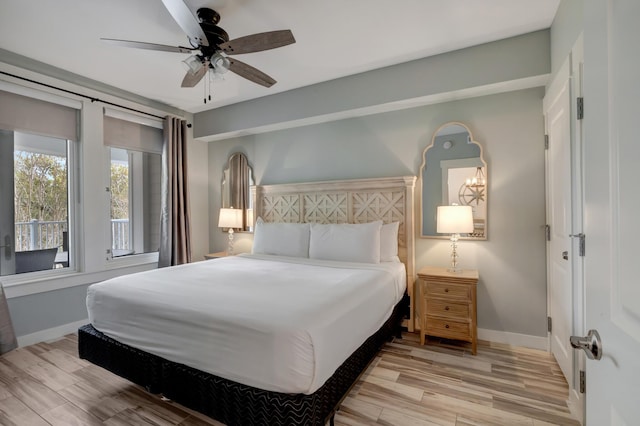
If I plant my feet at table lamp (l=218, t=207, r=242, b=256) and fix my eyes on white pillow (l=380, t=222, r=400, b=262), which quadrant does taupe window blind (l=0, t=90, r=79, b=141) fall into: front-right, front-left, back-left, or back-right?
back-right

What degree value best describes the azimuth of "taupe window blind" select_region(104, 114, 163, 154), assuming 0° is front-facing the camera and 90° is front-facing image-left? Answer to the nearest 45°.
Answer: approximately 315°

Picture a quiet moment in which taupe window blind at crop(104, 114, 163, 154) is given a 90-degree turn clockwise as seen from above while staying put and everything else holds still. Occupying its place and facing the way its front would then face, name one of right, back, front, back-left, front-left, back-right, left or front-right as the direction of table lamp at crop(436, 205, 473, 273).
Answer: left

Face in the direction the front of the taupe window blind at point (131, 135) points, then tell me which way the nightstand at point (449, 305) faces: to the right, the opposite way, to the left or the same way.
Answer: to the right

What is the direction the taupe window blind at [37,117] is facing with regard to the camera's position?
facing the viewer and to the right of the viewer

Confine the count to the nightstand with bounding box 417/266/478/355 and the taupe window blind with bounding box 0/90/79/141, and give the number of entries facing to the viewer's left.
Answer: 0

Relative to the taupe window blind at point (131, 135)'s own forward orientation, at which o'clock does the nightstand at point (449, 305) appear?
The nightstand is roughly at 12 o'clock from the taupe window blind.

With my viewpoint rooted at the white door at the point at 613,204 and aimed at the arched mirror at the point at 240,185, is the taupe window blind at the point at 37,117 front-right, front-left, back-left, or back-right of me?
front-left

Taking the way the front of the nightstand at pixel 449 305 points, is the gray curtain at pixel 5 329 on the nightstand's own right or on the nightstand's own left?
on the nightstand's own right

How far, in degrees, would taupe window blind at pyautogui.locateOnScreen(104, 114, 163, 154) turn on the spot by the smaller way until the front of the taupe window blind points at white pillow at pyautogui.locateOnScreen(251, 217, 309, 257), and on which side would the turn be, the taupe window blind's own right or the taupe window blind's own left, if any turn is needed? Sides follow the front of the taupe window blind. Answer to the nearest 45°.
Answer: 0° — it already faces it

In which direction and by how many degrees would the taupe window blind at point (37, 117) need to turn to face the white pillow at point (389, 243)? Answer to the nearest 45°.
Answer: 0° — it already faces it

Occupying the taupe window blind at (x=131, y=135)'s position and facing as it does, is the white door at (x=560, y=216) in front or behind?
in front

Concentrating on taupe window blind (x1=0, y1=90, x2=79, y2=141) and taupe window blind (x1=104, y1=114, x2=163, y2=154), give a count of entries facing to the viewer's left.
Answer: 0

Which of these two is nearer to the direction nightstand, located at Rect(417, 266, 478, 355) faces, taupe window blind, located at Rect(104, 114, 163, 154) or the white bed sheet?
the white bed sheet

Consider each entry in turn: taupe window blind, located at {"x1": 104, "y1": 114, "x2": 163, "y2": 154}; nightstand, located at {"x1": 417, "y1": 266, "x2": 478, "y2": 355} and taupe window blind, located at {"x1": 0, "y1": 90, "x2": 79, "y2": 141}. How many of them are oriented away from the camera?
0

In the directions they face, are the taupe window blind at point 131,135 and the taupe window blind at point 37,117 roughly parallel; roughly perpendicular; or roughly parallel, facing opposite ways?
roughly parallel
